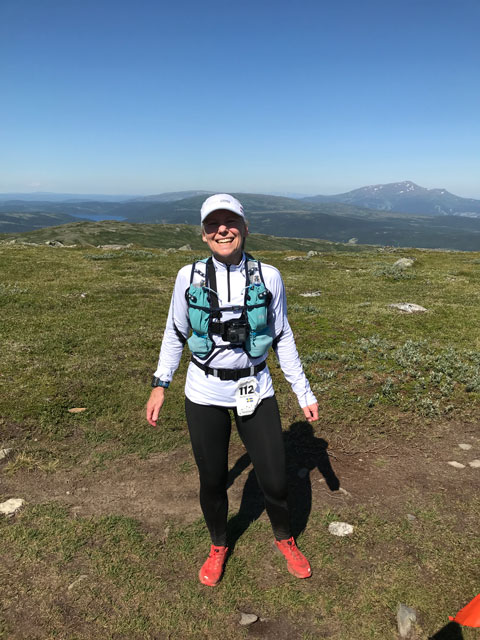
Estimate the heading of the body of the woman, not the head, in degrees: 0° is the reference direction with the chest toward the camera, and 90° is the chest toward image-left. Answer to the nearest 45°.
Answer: approximately 0°

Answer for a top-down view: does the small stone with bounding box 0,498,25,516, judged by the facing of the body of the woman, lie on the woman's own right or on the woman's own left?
on the woman's own right

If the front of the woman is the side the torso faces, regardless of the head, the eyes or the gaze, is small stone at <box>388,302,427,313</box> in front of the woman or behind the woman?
behind

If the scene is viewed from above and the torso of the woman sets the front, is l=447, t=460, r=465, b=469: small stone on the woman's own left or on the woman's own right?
on the woman's own left

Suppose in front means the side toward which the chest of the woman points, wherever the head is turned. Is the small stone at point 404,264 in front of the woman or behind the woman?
behind
